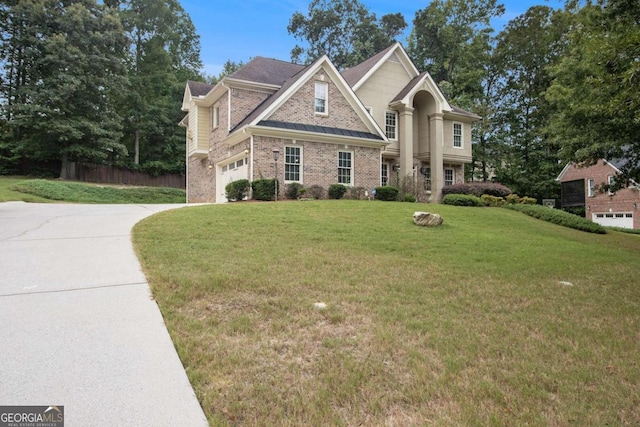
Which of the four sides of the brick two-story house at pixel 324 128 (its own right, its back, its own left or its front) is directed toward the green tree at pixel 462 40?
left

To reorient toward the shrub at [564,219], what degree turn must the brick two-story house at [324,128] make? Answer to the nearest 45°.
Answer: approximately 45° to its left

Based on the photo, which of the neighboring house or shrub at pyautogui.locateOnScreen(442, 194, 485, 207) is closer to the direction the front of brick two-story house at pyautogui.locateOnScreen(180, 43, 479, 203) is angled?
the shrub

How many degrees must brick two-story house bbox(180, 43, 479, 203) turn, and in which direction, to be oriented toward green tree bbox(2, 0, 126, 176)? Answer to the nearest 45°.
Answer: approximately 180°

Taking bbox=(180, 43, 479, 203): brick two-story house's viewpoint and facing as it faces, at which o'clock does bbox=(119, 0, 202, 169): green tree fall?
The green tree is roughly at 6 o'clock from the brick two-story house.

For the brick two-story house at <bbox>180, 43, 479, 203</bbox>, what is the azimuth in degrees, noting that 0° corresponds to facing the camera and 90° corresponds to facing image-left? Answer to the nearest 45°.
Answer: approximately 315°
